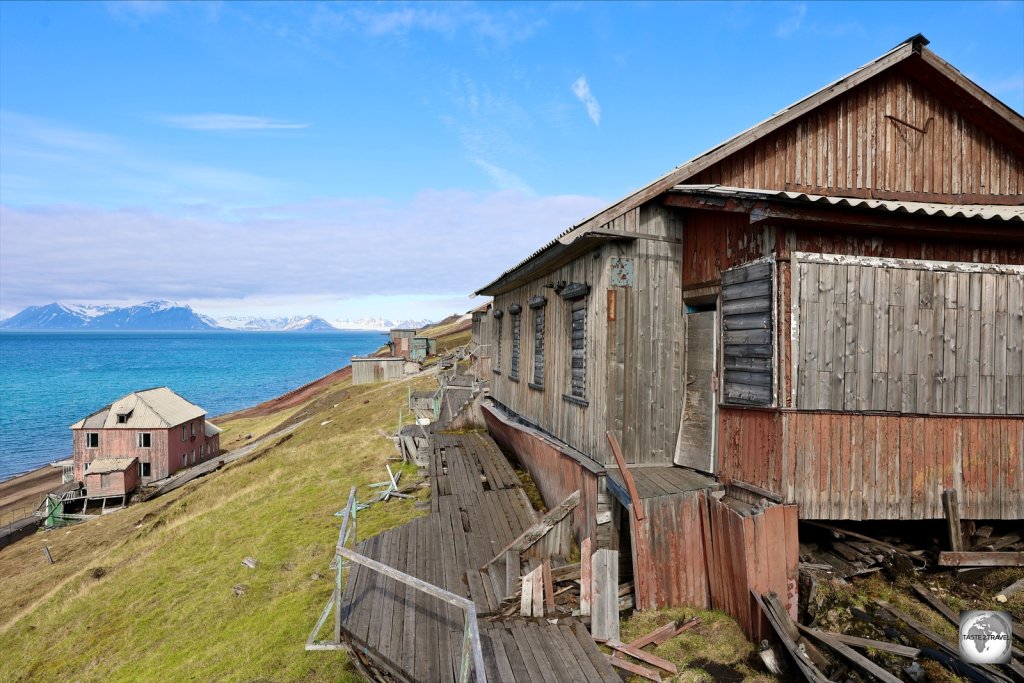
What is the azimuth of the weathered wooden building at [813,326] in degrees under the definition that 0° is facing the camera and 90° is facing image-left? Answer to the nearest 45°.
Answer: approximately 0°

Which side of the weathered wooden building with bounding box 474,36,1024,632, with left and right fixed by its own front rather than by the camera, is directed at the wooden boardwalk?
right

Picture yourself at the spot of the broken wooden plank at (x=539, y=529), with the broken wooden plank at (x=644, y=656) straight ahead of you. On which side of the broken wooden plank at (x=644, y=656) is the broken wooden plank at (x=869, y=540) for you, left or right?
left

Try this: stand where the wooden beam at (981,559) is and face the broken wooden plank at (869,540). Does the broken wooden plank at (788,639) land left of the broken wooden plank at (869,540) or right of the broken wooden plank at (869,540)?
left

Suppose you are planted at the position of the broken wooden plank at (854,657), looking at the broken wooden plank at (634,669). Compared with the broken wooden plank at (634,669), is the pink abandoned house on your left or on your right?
right
